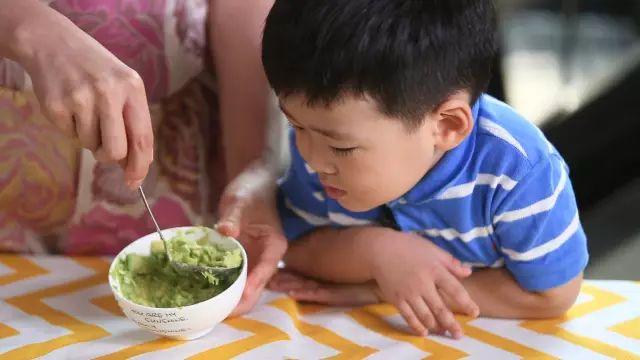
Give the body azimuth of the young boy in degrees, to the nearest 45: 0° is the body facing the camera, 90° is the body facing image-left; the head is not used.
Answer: approximately 45°

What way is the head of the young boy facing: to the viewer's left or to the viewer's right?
to the viewer's left
